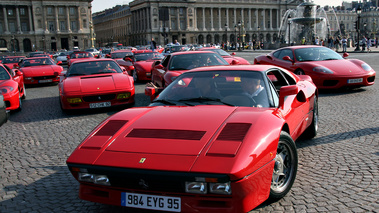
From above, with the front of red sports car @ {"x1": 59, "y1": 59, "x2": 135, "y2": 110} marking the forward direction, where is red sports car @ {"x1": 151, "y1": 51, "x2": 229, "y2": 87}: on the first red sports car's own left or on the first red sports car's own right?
on the first red sports car's own left

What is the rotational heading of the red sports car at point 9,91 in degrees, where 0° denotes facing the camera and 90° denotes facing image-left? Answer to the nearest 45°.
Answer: approximately 0°

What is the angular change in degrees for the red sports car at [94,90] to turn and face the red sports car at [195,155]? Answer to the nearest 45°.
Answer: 0° — it already faces it

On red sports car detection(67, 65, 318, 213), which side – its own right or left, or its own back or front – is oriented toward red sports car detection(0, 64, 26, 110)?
right

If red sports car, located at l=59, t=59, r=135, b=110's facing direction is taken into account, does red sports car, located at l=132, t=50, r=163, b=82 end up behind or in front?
behind

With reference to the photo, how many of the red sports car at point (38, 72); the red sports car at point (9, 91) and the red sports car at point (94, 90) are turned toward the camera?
3

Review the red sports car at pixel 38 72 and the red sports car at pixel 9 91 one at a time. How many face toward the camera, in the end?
2

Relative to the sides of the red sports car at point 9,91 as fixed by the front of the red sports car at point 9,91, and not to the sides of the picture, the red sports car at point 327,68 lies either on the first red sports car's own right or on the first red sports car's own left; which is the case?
on the first red sports car's own left

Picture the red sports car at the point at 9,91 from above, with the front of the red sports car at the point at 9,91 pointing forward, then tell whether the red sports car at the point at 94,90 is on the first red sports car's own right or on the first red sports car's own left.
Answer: on the first red sports car's own left

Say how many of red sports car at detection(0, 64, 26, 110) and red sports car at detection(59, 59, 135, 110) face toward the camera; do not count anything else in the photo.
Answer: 2

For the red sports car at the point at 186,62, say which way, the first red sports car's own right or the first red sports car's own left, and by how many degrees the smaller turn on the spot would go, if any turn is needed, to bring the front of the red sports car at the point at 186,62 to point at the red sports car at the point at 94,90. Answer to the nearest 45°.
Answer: approximately 90° to the first red sports car's own right
